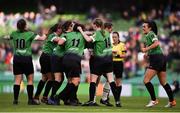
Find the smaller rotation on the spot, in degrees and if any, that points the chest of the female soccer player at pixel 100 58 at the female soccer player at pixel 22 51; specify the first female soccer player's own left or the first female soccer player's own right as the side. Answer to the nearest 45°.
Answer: approximately 45° to the first female soccer player's own left

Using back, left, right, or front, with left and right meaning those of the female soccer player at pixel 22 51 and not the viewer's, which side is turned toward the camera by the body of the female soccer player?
back

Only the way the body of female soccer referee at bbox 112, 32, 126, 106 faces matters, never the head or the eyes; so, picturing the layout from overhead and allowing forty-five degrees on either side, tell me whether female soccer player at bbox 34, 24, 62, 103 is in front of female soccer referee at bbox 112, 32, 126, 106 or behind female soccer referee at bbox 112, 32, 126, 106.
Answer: in front

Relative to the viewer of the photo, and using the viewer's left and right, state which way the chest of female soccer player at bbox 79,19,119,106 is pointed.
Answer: facing away from the viewer and to the left of the viewer

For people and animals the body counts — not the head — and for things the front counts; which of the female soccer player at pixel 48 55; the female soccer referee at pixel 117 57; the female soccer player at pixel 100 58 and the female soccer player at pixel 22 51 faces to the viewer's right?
the female soccer player at pixel 48 55
